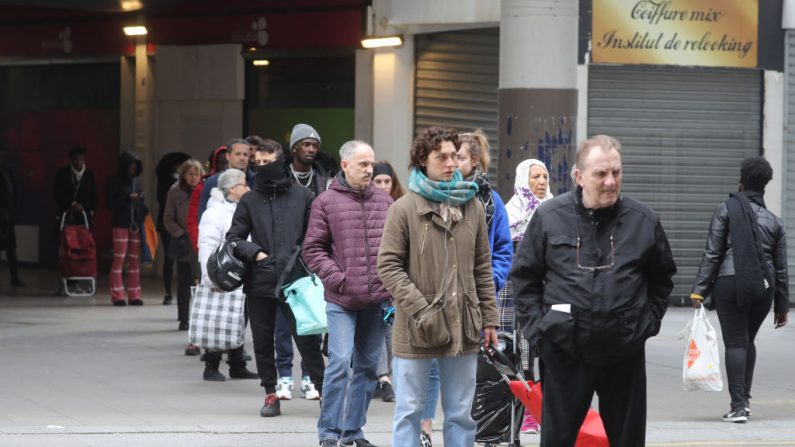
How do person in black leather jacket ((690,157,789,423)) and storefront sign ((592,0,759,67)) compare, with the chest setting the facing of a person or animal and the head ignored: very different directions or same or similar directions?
very different directions

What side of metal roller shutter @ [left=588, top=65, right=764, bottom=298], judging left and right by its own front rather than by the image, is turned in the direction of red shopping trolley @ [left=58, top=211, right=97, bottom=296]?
right

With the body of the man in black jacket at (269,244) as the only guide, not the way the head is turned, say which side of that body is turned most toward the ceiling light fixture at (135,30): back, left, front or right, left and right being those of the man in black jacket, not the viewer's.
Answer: back

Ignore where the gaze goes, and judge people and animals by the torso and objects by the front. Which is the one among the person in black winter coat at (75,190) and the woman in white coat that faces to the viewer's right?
the woman in white coat

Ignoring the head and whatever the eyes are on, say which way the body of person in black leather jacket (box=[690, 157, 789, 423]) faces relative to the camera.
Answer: away from the camera
